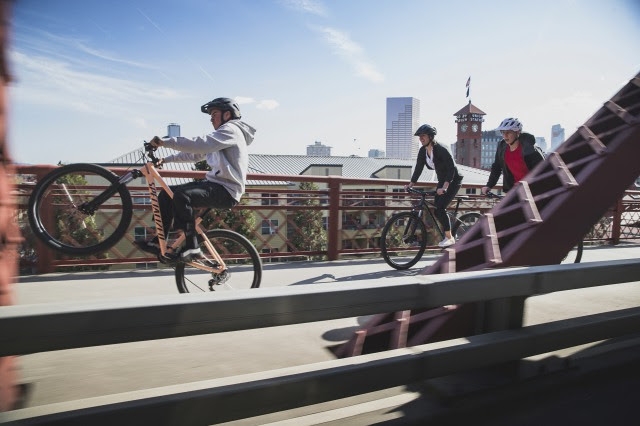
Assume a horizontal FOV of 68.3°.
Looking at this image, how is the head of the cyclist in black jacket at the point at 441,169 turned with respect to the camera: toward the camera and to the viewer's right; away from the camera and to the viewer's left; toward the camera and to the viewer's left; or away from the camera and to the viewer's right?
toward the camera and to the viewer's left

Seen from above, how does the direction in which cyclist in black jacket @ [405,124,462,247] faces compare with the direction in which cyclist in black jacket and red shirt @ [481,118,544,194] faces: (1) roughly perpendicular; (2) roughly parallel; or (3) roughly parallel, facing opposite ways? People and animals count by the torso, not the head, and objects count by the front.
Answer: roughly parallel

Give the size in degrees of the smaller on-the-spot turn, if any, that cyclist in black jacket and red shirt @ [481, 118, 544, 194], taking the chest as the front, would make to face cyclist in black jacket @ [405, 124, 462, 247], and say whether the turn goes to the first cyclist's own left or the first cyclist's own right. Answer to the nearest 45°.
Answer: approximately 90° to the first cyclist's own right

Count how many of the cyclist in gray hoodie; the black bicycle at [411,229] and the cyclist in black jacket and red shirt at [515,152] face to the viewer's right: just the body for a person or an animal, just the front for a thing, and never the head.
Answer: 0

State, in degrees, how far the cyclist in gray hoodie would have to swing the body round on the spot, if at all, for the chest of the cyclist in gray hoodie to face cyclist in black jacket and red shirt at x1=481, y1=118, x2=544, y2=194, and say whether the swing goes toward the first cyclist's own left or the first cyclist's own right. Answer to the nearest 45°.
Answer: approximately 180°

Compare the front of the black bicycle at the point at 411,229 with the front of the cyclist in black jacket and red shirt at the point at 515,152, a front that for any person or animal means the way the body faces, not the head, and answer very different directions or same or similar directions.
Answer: same or similar directions

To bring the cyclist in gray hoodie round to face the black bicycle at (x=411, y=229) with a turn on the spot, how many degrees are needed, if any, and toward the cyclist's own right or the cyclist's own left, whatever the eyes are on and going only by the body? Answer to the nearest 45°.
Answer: approximately 135° to the cyclist's own right

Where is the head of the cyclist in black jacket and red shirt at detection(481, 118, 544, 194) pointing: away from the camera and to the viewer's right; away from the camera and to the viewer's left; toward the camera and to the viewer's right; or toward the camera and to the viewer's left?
toward the camera and to the viewer's left

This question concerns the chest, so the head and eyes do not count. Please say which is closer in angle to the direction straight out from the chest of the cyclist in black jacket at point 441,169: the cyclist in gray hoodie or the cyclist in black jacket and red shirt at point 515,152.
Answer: the cyclist in gray hoodie

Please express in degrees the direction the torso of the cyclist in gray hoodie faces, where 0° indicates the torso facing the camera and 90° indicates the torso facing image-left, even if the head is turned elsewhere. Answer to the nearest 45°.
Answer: approximately 90°

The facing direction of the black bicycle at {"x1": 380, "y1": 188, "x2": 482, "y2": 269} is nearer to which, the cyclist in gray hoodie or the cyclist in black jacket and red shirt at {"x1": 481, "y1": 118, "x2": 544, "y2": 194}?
the cyclist in gray hoodie

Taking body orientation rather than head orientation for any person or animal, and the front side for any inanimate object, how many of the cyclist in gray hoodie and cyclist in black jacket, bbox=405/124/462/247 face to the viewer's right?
0

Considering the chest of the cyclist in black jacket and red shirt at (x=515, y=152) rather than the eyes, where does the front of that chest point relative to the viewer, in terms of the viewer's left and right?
facing the viewer and to the left of the viewer
